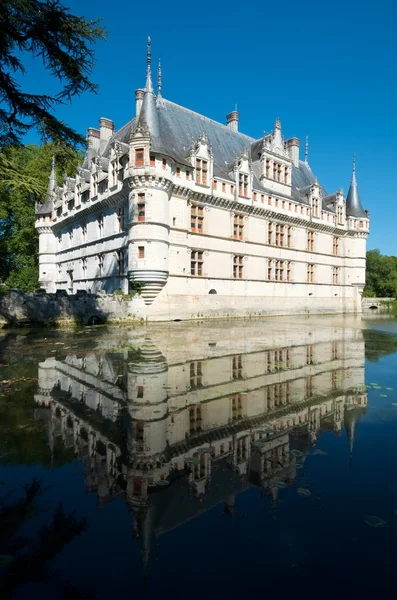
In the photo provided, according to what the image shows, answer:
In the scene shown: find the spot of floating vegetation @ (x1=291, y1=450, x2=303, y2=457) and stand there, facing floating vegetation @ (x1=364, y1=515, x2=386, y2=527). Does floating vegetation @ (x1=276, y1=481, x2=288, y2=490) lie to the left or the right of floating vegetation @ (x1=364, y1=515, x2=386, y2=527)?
right

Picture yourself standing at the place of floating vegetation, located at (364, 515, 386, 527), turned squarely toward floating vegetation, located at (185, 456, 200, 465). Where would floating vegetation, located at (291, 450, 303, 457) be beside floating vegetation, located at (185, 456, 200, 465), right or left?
right

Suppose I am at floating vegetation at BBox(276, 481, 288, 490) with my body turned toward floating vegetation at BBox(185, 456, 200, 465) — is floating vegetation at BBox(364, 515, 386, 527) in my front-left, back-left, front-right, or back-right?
back-left
